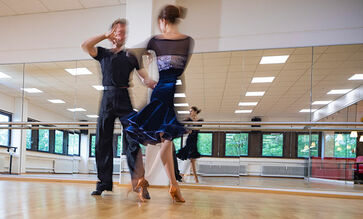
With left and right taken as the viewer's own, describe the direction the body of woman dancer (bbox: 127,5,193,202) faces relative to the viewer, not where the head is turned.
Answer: facing away from the viewer

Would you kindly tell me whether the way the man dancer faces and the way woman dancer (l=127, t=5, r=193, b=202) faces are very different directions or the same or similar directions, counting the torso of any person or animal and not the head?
very different directions

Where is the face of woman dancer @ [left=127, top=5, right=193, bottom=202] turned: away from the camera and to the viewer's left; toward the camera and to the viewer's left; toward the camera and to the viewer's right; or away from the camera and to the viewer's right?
away from the camera and to the viewer's left
